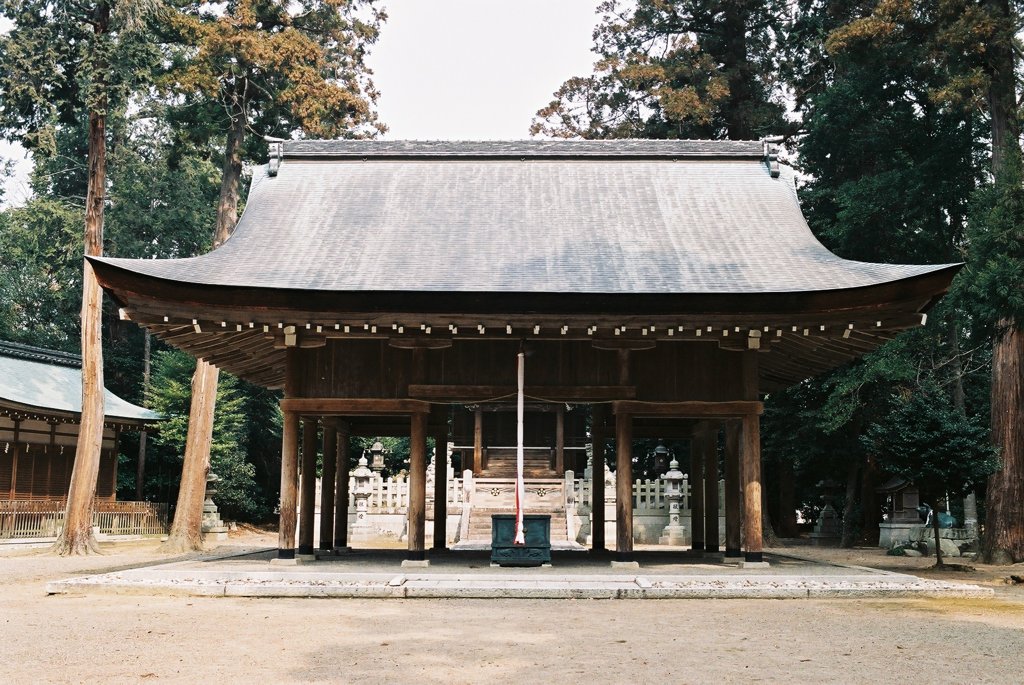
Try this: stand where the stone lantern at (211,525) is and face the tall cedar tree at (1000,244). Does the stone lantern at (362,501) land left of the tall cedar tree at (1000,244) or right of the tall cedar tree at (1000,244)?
left

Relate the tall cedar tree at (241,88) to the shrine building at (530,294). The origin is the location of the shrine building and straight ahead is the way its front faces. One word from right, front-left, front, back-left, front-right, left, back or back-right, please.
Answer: back-right

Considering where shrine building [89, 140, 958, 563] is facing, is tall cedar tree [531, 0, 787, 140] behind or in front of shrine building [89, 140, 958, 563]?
behind

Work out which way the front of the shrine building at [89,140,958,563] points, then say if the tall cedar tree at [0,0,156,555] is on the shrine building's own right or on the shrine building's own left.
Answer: on the shrine building's own right

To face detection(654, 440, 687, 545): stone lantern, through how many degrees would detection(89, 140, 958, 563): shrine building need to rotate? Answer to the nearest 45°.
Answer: approximately 180°

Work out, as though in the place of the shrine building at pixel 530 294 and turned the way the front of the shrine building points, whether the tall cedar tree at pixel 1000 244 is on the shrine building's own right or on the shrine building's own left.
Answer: on the shrine building's own left

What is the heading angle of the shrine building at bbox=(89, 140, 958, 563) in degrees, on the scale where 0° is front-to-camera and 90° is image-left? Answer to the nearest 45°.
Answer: approximately 0°

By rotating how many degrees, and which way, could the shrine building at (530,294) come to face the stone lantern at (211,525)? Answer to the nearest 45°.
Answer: approximately 135° to its right
